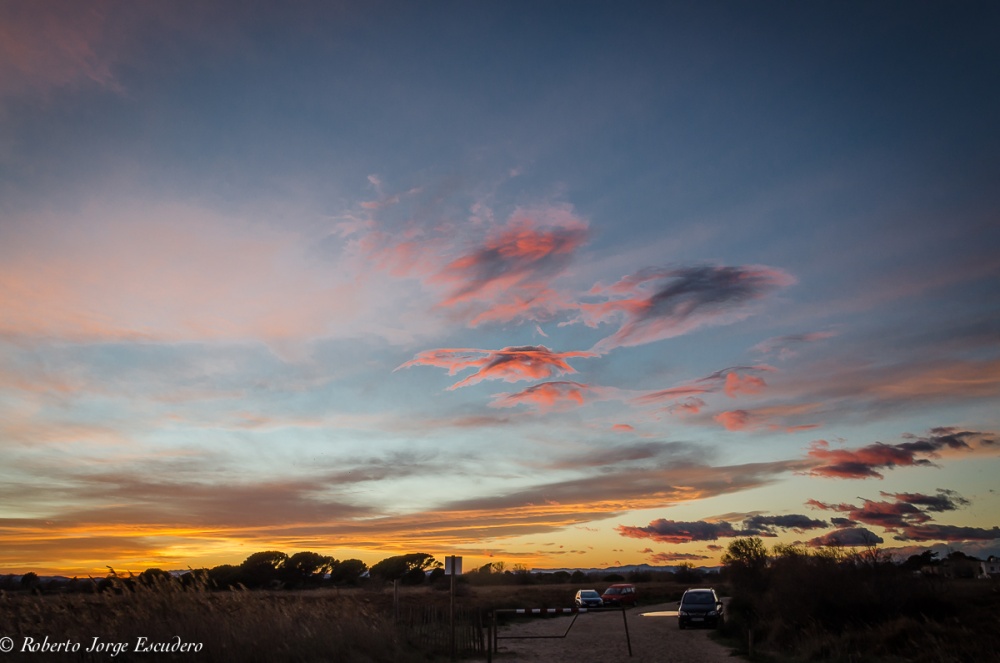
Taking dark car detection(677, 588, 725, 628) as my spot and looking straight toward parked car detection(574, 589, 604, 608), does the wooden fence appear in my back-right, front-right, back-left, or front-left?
back-left

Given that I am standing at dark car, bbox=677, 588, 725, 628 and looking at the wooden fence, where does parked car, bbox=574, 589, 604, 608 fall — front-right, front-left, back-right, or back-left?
back-right

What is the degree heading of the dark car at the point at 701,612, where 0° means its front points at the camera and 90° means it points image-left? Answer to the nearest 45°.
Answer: approximately 0°

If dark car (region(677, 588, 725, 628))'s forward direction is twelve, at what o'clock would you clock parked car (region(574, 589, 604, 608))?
The parked car is roughly at 5 o'clock from the dark car.

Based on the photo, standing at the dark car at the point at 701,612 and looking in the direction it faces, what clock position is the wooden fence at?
The wooden fence is roughly at 1 o'clock from the dark car.

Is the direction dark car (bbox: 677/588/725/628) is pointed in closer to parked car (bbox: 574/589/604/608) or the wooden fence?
the wooden fence
